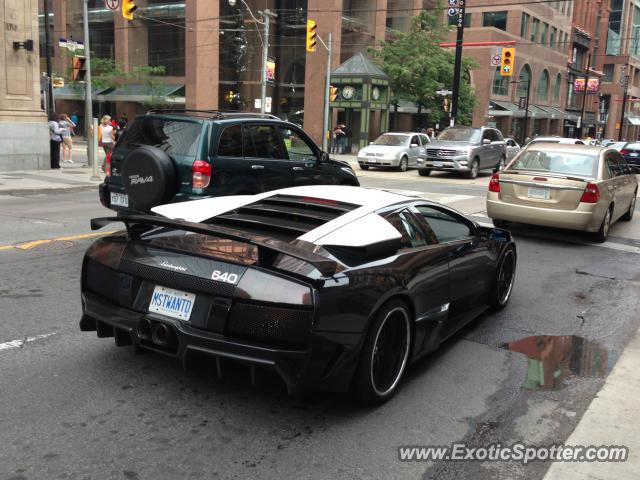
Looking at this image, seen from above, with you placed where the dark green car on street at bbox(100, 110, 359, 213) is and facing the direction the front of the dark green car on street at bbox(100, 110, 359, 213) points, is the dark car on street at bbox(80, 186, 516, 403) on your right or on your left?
on your right

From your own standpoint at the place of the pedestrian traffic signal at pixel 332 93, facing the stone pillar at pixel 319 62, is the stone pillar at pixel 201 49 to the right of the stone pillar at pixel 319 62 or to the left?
left

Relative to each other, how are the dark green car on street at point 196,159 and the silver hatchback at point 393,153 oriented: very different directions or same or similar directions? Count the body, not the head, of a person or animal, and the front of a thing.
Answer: very different directions

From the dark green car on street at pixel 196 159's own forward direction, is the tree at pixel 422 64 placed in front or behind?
in front

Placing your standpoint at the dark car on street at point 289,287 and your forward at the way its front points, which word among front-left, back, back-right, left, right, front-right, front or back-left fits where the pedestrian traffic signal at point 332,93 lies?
front-left

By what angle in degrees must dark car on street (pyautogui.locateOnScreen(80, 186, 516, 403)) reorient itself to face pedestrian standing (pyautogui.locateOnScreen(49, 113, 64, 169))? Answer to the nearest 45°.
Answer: approximately 90° to its left

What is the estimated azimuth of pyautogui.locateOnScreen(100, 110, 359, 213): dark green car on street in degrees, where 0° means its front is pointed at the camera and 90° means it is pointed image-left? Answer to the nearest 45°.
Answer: approximately 225°

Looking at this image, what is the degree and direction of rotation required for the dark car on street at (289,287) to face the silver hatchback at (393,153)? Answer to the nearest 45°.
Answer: approximately 45° to its left

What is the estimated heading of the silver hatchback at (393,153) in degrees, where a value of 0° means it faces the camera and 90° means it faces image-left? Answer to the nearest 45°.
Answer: approximately 45°

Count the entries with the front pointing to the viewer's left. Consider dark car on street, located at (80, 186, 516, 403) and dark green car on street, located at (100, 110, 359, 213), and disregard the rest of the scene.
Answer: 0

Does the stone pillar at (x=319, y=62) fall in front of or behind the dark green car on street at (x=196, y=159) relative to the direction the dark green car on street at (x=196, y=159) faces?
in front

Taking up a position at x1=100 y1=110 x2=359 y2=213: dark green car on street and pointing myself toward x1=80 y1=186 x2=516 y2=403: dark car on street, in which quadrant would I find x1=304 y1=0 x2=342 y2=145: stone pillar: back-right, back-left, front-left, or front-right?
back-left

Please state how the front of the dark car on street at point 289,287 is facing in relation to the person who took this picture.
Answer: facing away from the viewer and to the right of the viewer

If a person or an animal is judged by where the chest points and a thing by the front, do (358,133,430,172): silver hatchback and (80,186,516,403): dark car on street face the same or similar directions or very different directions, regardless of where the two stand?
very different directions
